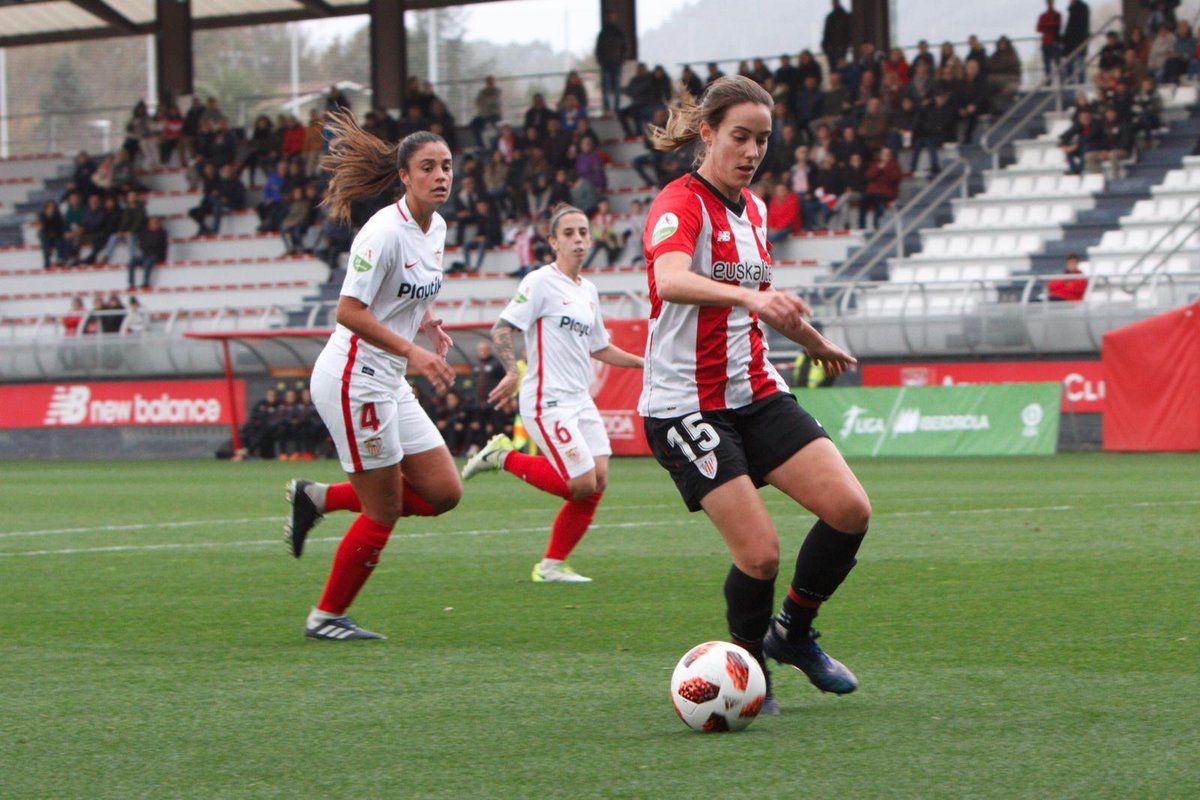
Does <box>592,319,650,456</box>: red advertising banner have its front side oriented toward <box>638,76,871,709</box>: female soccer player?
yes

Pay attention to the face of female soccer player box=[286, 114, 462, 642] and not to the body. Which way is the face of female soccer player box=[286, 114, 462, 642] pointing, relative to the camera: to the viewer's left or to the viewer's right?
to the viewer's right

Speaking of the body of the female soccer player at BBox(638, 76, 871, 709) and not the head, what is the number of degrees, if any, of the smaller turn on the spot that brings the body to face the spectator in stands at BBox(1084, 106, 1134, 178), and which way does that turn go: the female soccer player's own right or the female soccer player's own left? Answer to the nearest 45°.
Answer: approximately 135° to the female soccer player's own left

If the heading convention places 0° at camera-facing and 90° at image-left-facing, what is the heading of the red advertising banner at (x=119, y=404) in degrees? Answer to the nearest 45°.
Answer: approximately 0°

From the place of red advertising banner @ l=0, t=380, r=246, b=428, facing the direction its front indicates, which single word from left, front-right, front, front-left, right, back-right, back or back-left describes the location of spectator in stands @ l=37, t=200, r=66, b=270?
back

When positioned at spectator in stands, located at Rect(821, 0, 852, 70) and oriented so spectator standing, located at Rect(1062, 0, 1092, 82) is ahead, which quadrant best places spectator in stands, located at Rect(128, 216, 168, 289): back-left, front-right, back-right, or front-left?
back-right

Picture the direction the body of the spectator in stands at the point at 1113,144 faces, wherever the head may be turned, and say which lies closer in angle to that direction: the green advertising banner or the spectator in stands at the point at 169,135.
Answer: the green advertising banner

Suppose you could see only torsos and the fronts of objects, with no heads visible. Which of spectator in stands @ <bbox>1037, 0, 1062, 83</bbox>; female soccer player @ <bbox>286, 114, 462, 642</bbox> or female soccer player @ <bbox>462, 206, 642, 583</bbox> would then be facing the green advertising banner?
the spectator in stands

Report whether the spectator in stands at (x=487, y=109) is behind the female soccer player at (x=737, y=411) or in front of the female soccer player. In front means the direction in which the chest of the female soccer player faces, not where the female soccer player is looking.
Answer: behind
